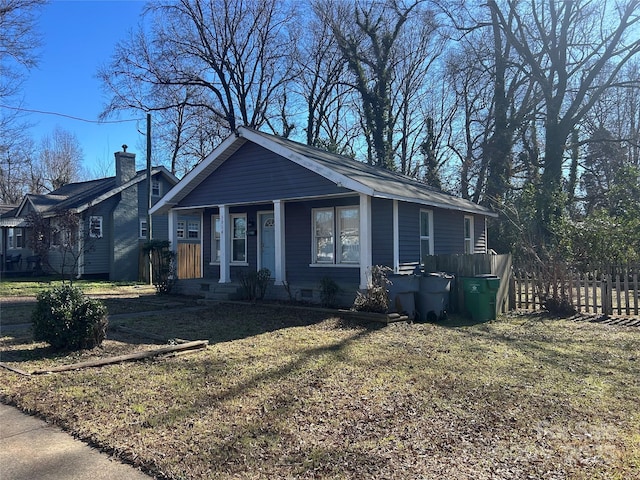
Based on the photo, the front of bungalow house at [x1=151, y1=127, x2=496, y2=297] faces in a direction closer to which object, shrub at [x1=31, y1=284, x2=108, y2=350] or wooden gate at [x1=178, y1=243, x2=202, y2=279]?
the shrub

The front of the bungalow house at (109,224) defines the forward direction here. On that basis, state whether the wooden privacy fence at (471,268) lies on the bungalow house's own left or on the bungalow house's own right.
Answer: on the bungalow house's own left

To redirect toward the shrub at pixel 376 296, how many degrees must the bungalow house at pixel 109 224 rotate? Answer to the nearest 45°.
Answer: approximately 45° to its left

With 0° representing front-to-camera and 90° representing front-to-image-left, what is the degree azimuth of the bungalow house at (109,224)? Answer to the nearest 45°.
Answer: approximately 45°

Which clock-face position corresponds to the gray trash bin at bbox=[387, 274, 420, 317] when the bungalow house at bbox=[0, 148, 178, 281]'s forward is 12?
The gray trash bin is roughly at 10 o'clock from the bungalow house.

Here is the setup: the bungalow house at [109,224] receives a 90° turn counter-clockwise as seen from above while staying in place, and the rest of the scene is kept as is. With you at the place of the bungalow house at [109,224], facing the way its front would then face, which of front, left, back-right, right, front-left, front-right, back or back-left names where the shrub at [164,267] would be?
front-right

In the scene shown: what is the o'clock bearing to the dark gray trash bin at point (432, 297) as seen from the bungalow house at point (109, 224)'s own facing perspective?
The dark gray trash bin is roughly at 10 o'clock from the bungalow house.

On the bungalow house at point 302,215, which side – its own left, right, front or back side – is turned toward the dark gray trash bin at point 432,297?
left

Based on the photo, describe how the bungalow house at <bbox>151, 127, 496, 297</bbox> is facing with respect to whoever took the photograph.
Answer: facing the viewer and to the left of the viewer

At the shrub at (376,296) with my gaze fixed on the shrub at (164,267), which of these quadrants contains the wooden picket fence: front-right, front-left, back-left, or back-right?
back-right

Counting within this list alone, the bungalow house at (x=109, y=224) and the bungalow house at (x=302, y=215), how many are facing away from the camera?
0

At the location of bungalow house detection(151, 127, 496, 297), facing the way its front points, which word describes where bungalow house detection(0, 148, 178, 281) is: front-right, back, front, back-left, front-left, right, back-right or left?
right

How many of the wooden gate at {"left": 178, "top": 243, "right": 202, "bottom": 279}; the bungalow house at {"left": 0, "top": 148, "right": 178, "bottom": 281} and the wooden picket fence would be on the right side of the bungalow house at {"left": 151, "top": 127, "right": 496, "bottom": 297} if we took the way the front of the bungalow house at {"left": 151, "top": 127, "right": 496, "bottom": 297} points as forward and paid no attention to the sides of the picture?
2
